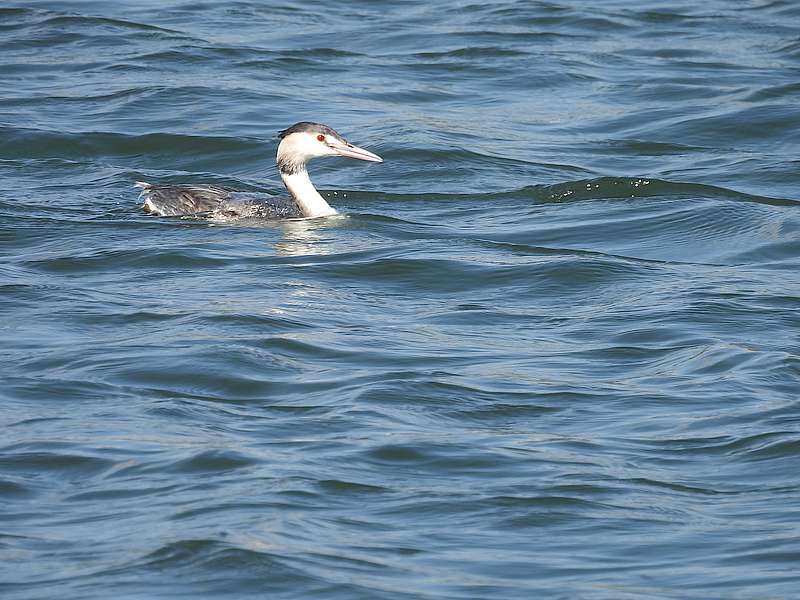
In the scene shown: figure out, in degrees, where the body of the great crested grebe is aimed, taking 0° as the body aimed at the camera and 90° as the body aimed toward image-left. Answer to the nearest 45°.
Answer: approximately 270°
